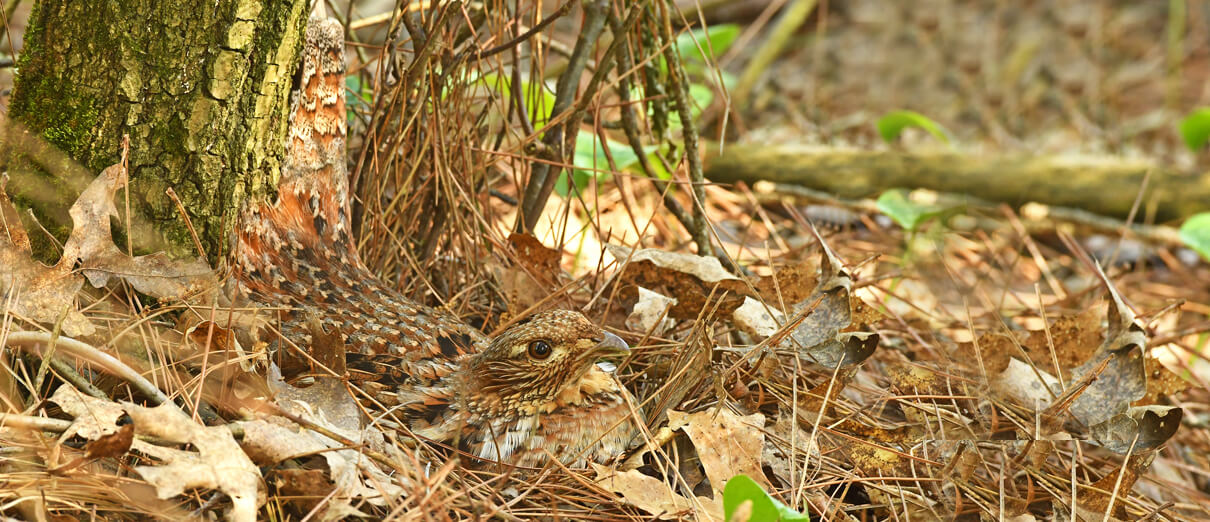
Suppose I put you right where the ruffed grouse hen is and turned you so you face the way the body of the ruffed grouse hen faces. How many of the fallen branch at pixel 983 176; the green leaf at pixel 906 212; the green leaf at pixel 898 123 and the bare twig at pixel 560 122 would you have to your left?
4

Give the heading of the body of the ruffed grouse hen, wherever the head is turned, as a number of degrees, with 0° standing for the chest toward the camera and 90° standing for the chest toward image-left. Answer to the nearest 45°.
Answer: approximately 315°

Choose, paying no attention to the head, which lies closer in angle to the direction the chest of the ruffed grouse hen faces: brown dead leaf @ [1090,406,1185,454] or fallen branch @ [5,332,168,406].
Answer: the brown dead leaf

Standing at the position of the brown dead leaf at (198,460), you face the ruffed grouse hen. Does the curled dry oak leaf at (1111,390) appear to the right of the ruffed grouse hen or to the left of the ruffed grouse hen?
right

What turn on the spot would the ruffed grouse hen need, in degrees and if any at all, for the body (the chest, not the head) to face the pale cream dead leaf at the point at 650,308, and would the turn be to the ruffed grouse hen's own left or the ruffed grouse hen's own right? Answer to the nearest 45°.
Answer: approximately 90° to the ruffed grouse hen's own left

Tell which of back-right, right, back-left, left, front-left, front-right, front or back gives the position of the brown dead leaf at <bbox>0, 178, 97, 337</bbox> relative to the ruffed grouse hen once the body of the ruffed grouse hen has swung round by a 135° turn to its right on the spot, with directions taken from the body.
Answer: front

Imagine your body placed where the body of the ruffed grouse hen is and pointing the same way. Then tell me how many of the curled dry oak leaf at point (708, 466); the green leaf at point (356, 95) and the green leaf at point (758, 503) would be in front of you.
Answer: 2

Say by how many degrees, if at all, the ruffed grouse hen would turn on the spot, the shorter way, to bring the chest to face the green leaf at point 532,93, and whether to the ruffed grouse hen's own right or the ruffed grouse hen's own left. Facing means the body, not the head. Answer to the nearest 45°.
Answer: approximately 90° to the ruffed grouse hen's own left

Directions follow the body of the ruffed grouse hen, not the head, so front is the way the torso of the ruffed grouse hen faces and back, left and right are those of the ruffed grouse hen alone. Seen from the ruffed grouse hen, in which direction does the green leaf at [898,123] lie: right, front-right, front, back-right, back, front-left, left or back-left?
left

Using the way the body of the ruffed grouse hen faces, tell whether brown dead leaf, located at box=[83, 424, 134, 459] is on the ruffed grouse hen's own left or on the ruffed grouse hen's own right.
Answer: on the ruffed grouse hen's own right

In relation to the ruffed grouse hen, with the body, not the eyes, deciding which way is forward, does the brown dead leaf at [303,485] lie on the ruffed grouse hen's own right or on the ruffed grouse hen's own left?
on the ruffed grouse hen's own right
